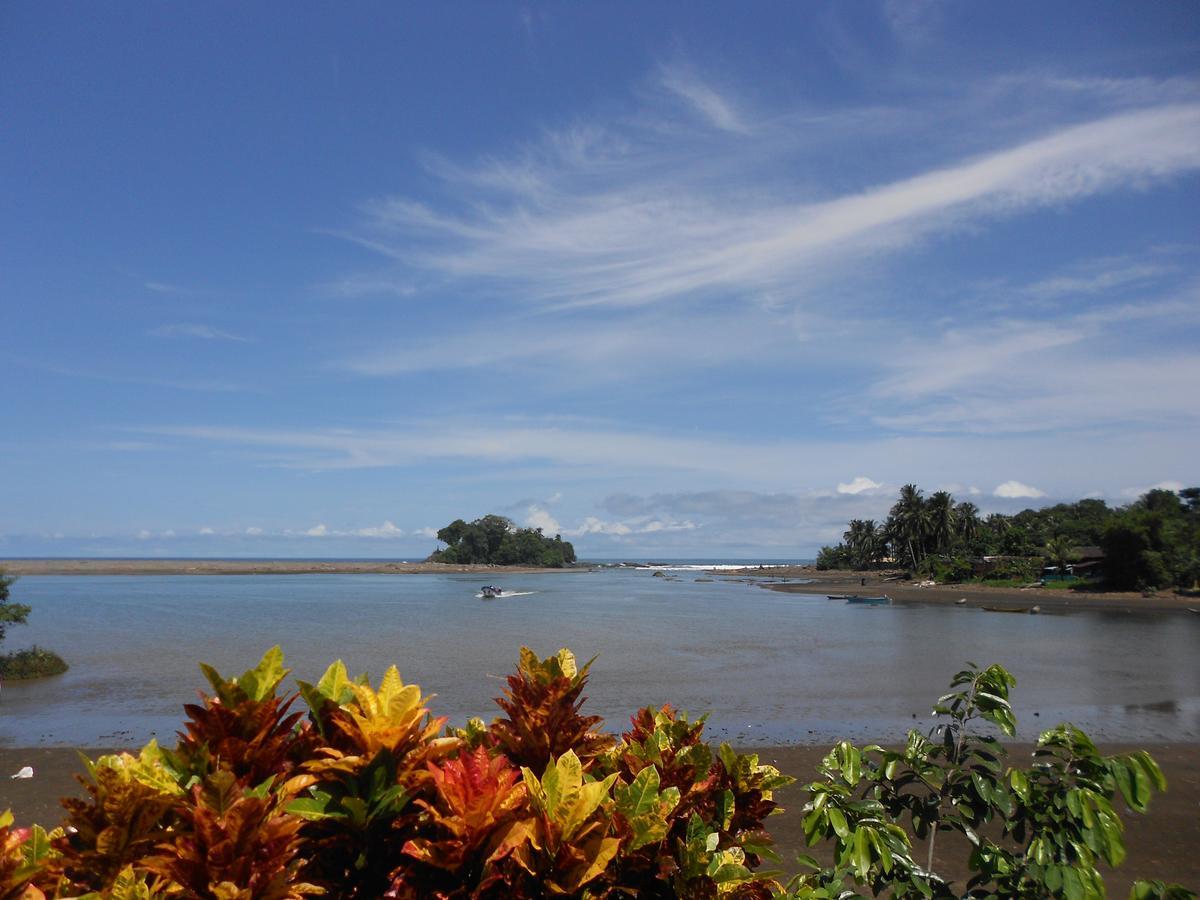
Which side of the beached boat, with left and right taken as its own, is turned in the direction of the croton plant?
left

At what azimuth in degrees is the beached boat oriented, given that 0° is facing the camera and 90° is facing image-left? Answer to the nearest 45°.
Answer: approximately 90°
